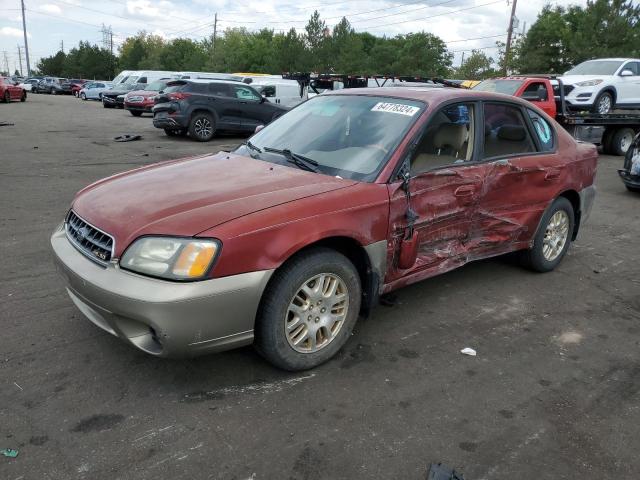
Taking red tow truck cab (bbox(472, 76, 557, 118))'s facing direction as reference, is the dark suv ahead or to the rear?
ahead

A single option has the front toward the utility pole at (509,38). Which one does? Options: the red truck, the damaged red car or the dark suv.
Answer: the dark suv

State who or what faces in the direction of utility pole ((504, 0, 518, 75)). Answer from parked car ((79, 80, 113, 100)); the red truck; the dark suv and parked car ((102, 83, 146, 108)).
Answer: the dark suv

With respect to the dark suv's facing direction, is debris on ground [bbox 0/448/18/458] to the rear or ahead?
to the rear

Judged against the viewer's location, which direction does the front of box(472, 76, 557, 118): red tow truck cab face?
facing the viewer and to the left of the viewer

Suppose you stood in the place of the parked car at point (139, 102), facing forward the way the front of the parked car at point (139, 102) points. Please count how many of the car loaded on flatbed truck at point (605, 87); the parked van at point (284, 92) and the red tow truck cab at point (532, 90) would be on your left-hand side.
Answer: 3

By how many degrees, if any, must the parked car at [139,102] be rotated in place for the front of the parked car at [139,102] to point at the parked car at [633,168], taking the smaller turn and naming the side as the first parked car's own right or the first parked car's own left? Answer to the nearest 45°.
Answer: approximately 90° to the first parked car's own left

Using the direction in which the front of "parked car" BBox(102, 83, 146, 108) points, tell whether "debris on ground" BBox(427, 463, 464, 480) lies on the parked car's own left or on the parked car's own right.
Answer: on the parked car's own left

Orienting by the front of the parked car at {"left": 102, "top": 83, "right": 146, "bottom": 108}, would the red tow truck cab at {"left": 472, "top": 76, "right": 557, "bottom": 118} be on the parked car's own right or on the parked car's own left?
on the parked car's own left

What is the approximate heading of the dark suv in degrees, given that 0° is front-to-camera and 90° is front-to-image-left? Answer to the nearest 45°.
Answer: approximately 225°

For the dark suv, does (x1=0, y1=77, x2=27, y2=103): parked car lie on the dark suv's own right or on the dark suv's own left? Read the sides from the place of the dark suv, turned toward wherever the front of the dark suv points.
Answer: on the dark suv's own left
